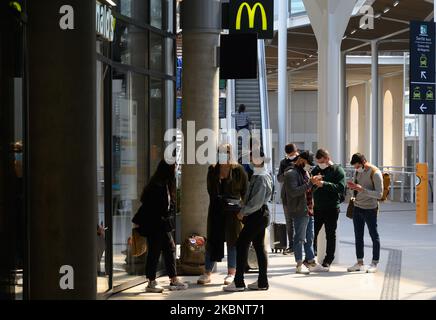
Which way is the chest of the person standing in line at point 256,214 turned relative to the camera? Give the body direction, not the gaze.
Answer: to the viewer's left

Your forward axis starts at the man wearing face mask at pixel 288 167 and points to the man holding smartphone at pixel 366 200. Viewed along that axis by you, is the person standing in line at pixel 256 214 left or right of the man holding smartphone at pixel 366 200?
right

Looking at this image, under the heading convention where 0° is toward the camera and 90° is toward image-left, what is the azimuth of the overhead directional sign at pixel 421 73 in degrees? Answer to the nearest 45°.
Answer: approximately 0°

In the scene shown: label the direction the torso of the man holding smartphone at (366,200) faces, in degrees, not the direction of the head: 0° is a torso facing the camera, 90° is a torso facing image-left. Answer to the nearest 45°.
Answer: approximately 45°

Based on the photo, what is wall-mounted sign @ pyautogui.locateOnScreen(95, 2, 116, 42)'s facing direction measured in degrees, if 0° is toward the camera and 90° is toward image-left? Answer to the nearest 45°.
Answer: approximately 315°
